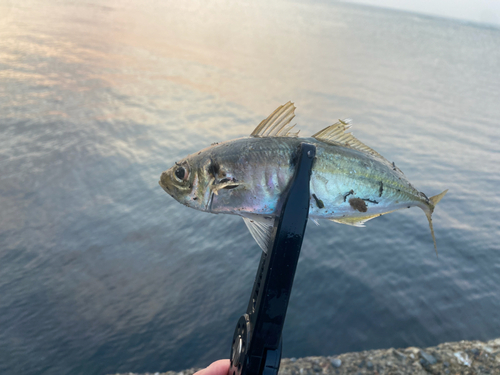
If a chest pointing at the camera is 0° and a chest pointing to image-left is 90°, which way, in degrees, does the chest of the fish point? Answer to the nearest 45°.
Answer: approximately 90°
